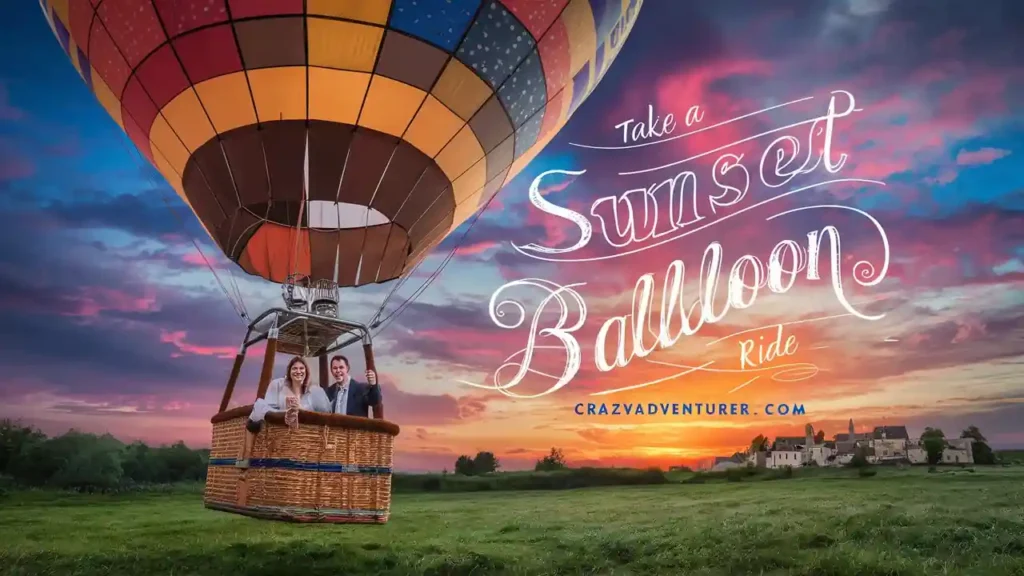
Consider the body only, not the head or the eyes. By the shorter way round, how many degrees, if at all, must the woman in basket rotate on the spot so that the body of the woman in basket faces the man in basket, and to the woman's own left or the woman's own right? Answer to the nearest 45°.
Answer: approximately 135° to the woman's own left

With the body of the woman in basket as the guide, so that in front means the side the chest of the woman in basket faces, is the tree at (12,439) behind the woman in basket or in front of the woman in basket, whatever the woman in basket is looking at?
behind

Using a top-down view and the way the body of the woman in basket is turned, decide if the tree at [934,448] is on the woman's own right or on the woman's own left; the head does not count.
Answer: on the woman's own left

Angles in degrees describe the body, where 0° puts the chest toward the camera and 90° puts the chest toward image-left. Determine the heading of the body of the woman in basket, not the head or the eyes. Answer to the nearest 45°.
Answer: approximately 0°
